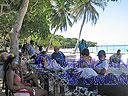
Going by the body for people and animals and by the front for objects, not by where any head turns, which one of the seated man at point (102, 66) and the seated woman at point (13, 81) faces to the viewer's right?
the seated woman at point (13, 81)

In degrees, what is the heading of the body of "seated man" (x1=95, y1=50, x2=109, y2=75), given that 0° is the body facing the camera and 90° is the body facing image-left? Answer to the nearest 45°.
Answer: approximately 45°

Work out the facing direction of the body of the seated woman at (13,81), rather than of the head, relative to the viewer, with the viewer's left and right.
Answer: facing to the right of the viewer

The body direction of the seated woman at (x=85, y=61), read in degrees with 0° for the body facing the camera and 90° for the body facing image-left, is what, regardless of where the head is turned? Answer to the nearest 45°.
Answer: approximately 0°

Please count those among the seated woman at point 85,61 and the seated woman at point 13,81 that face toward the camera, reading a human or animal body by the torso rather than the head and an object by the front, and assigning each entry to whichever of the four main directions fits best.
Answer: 1

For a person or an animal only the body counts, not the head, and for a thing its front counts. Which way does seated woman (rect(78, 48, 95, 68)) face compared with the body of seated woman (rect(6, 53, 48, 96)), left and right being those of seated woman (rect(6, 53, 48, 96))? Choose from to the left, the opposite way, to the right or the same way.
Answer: to the right

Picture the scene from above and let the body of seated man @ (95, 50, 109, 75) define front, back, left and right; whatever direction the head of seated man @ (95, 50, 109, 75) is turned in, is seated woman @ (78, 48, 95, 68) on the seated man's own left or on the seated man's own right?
on the seated man's own right

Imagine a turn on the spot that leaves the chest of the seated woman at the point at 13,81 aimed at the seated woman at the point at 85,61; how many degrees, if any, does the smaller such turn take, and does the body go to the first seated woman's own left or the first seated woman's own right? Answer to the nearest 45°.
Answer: approximately 45° to the first seated woman's own left
